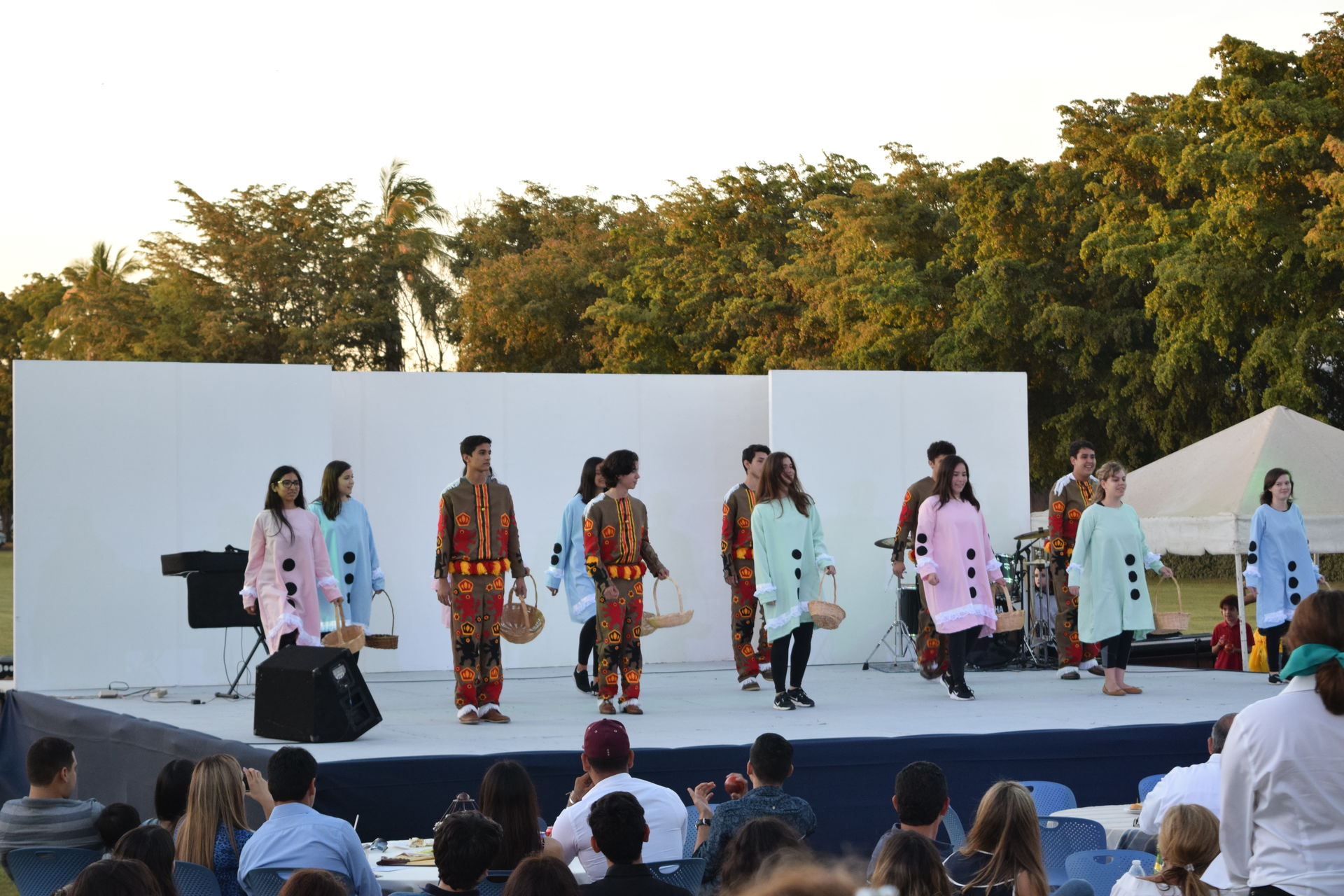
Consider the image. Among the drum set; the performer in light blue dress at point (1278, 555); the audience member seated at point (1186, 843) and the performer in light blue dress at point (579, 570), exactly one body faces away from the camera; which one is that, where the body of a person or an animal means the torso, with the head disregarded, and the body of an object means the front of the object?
the audience member seated

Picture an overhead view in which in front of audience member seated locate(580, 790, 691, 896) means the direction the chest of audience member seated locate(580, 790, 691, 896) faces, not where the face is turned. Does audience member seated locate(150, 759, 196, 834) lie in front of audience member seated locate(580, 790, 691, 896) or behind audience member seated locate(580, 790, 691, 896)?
in front

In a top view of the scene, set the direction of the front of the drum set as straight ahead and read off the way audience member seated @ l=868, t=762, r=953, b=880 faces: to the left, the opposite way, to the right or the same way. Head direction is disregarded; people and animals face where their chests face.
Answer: the opposite way

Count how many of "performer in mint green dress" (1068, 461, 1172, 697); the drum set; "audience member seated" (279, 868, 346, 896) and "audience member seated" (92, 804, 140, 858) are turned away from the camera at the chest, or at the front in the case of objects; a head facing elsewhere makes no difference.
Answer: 2

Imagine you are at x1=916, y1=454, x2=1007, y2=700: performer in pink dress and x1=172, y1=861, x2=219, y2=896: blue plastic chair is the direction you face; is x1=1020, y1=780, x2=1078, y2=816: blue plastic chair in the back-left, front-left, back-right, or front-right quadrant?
front-left

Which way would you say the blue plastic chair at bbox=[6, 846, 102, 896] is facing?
away from the camera

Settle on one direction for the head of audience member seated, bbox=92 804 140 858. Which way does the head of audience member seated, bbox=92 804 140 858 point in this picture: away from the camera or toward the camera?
away from the camera

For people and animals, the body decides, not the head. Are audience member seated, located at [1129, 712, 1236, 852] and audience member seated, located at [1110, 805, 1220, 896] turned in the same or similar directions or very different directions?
same or similar directions

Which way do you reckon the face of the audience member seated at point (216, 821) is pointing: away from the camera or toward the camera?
away from the camera

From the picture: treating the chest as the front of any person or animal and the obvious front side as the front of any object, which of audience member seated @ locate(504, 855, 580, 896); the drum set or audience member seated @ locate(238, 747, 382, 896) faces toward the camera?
the drum set

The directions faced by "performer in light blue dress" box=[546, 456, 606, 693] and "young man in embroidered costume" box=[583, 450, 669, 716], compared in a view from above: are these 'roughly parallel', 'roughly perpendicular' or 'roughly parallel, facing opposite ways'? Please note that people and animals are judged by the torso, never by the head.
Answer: roughly parallel

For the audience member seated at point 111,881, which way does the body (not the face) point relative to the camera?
away from the camera

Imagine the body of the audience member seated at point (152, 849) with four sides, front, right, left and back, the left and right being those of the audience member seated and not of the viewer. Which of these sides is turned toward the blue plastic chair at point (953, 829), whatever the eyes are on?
right

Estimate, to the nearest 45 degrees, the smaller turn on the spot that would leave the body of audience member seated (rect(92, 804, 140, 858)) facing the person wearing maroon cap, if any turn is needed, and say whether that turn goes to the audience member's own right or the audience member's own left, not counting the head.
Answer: approximately 135° to the audience member's own right

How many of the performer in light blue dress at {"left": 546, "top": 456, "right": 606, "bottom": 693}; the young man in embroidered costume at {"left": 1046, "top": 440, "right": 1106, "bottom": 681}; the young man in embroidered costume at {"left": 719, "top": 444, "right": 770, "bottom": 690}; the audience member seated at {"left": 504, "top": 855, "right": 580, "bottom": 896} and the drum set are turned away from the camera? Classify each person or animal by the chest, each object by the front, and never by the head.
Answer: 1

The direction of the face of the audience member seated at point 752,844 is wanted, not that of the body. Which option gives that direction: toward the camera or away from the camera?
away from the camera

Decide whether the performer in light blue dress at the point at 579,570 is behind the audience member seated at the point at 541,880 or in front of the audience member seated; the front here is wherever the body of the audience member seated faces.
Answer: in front

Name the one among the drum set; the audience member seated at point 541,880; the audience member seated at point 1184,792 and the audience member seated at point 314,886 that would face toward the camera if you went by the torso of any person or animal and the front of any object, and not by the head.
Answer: the drum set

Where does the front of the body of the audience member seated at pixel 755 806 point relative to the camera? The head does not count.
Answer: away from the camera

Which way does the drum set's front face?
toward the camera

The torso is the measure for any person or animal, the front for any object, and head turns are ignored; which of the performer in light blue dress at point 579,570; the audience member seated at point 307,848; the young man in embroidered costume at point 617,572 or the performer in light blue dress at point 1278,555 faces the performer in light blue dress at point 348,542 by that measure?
the audience member seated

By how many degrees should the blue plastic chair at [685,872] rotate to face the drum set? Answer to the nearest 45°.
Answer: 0° — it already faces it

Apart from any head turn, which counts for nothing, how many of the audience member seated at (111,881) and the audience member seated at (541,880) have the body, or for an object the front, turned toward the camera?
0

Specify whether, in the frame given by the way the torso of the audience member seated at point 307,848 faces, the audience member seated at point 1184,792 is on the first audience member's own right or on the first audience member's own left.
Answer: on the first audience member's own right
